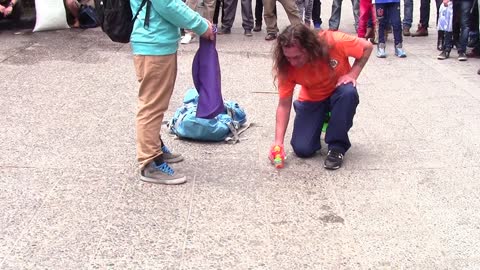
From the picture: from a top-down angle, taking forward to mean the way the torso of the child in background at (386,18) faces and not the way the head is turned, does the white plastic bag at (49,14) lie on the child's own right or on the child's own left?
on the child's own right

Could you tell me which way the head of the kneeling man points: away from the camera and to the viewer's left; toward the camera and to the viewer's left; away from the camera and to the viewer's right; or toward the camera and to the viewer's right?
toward the camera and to the viewer's left

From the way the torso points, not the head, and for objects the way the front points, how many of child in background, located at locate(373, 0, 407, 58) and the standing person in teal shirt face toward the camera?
1

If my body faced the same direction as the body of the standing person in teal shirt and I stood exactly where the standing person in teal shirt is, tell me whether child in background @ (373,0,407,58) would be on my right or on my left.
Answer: on my left

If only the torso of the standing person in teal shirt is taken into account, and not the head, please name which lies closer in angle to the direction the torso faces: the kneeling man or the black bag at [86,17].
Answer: the kneeling man

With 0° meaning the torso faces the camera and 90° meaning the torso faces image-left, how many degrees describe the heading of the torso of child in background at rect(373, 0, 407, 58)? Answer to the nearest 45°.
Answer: approximately 0°

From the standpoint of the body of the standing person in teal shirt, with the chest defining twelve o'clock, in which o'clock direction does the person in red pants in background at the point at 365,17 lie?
The person in red pants in background is roughly at 10 o'clock from the standing person in teal shirt.

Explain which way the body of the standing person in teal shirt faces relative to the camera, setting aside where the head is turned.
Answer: to the viewer's right

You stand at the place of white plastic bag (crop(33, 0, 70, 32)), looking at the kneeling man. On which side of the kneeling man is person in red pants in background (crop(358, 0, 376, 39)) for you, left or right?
left

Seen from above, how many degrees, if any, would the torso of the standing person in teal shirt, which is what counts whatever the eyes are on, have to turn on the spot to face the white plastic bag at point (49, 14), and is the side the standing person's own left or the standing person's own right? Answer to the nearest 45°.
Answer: approximately 90° to the standing person's own left
